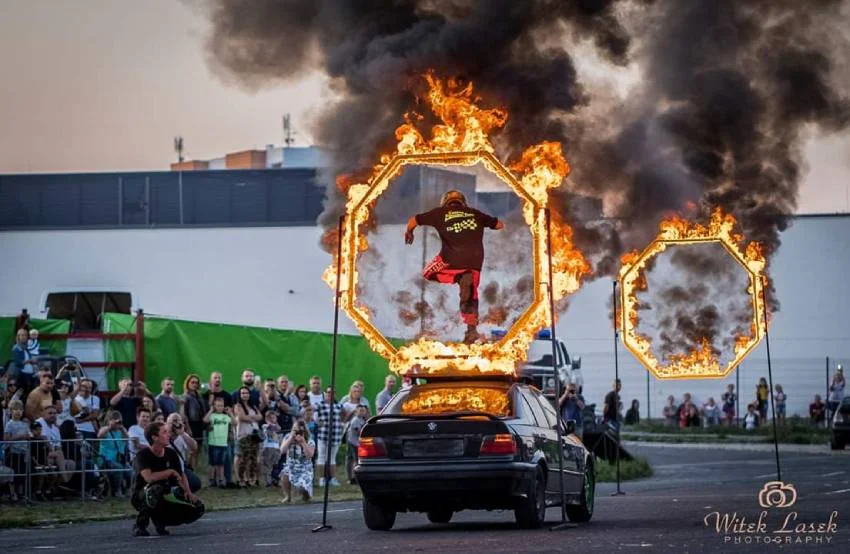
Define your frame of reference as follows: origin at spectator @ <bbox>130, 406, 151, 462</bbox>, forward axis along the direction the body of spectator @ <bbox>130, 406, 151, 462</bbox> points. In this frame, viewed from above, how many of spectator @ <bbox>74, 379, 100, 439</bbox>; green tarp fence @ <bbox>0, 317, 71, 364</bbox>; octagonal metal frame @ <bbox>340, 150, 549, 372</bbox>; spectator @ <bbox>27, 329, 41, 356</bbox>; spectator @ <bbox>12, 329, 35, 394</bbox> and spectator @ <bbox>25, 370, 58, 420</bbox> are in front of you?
1

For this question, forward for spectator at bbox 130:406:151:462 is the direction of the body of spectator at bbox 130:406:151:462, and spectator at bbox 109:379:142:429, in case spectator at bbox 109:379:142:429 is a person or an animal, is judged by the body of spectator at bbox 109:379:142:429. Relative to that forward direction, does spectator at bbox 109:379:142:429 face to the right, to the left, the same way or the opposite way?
the same way

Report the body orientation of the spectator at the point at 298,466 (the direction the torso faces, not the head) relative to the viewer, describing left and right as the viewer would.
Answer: facing the viewer

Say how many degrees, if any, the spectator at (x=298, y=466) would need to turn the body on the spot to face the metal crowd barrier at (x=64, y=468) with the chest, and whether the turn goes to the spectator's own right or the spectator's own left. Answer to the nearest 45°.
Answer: approximately 90° to the spectator's own right

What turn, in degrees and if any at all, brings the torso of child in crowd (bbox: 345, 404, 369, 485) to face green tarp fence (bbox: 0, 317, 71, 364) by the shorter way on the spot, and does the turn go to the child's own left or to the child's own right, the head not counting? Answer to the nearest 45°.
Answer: approximately 135° to the child's own right

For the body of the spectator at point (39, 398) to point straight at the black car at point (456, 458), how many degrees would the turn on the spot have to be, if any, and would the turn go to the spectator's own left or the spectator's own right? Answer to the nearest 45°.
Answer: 0° — they already face it

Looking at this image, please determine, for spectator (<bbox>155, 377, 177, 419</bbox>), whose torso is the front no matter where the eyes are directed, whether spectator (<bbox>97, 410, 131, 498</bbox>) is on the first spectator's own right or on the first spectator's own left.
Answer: on the first spectator's own right

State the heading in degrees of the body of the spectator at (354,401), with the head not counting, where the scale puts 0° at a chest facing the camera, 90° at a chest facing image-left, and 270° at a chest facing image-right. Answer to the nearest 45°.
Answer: approximately 0°

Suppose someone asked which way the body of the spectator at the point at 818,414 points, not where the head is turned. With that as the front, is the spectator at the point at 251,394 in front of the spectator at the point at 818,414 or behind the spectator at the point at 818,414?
in front

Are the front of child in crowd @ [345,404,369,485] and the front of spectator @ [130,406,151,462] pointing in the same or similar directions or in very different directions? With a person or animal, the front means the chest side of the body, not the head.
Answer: same or similar directions
